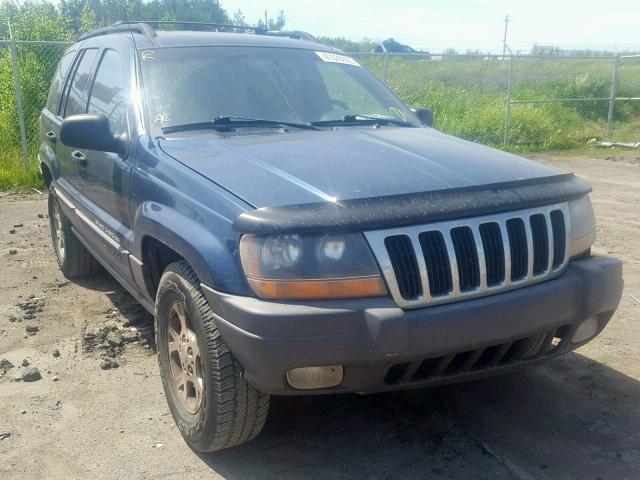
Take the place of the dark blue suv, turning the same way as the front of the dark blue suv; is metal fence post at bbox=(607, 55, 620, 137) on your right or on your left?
on your left

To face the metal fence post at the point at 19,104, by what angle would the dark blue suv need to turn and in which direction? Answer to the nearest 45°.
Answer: approximately 180°

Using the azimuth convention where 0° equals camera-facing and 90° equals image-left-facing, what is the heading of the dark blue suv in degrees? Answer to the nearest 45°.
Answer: approximately 315°

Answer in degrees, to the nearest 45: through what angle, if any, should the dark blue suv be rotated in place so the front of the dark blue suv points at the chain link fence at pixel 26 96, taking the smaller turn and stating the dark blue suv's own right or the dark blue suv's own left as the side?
approximately 180°

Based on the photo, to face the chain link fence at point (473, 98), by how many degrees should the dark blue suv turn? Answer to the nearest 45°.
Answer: approximately 135° to its left

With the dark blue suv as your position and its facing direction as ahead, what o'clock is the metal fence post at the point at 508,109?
The metal fence post is roughly at 8 o'clock from the dark blue suv.
